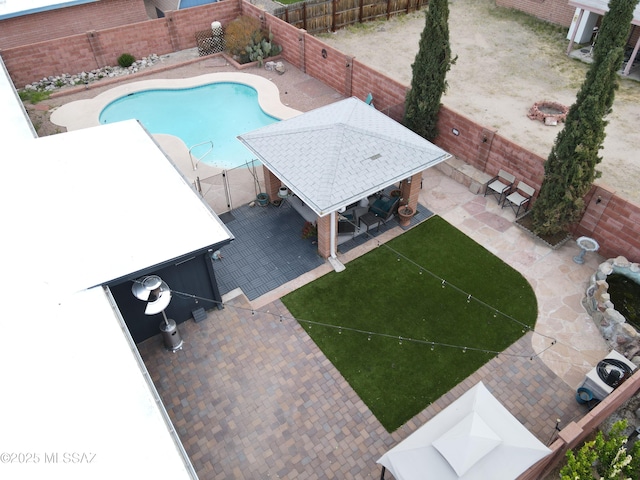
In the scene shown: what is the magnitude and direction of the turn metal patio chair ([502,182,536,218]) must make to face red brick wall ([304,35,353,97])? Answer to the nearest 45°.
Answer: approximately 90° to its right

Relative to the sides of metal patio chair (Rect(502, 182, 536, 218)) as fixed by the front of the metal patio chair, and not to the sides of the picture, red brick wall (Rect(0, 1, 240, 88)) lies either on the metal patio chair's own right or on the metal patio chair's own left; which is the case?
on the metal patio chair's own right

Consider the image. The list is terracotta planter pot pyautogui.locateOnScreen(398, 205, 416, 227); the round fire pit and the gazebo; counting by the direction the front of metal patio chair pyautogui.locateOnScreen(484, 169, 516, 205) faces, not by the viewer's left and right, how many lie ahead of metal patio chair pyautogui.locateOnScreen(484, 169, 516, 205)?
2

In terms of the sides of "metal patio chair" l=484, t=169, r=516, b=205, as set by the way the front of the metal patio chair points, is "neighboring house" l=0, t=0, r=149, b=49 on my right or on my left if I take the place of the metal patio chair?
on my right

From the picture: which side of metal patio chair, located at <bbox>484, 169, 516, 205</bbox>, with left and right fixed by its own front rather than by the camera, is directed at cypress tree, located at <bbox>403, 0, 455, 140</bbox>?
right

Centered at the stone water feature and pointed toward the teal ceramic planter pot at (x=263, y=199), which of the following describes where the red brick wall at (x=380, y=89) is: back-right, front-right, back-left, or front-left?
front-right

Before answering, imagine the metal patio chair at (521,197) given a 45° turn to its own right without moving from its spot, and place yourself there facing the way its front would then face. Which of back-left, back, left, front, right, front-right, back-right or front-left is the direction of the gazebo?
front-left

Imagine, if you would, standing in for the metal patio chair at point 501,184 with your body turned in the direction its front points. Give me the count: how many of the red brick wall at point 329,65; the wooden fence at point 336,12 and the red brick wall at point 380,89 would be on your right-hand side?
3

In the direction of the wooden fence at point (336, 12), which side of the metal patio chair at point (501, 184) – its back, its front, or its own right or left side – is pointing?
right

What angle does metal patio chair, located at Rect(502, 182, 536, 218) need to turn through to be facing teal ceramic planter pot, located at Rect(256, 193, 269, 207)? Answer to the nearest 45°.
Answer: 0° — it already faces it

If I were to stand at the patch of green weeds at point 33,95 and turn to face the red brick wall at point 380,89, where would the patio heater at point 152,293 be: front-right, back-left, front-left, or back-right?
front-right

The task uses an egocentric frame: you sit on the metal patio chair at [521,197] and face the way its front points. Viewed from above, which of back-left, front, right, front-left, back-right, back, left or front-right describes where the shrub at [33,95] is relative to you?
front-right

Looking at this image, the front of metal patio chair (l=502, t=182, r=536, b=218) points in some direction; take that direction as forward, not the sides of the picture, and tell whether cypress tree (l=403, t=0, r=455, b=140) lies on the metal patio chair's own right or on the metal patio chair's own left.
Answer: on the metal patio chair's own right

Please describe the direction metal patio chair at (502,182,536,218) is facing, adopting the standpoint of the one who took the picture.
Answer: facing the viewer and to the left of the viewer

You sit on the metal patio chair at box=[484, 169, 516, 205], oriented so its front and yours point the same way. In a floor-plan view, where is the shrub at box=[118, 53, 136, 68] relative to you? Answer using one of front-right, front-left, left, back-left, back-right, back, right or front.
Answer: front-right

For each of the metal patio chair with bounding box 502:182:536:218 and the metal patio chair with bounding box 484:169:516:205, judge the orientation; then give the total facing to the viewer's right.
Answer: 0

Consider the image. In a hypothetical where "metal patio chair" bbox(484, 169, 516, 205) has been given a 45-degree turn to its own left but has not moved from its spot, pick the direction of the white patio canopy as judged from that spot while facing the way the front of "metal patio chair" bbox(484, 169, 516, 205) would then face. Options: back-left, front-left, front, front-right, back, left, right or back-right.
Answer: front
